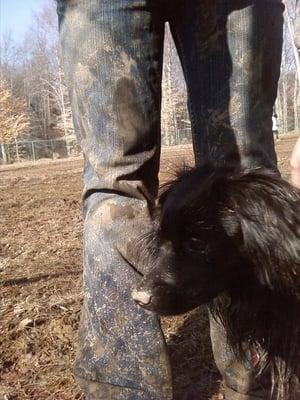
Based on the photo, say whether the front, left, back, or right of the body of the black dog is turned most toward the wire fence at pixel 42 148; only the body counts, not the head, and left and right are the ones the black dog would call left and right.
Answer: right

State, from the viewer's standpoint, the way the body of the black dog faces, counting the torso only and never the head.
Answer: to the viewer's left
